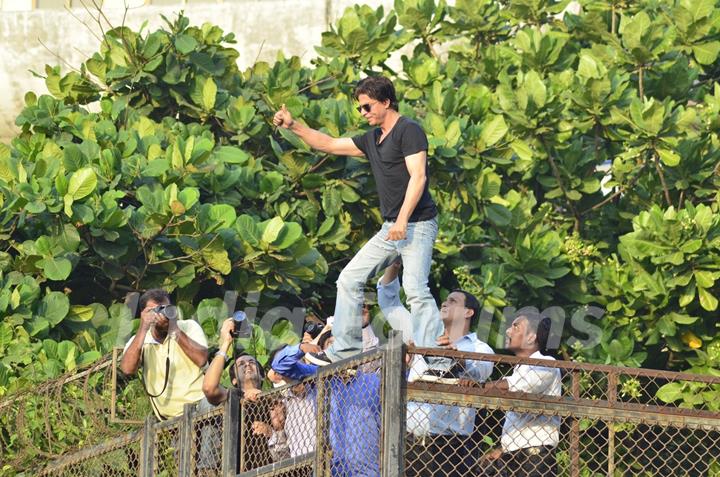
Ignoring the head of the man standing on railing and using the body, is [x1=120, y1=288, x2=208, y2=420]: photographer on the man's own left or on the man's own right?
on the man's own right

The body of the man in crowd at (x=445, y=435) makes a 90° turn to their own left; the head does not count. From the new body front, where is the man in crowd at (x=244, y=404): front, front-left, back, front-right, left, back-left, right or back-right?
back-right

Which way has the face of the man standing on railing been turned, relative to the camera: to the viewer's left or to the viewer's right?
to the viewer's left

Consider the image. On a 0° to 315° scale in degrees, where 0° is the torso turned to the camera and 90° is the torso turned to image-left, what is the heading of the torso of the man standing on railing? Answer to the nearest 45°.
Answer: approximately 45°

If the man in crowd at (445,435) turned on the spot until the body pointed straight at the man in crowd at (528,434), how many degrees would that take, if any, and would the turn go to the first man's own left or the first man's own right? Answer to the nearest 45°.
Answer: approximately 135° to the first man's own left

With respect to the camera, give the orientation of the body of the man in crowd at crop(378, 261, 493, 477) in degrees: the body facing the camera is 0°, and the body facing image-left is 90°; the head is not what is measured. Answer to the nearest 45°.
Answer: approximately 45°

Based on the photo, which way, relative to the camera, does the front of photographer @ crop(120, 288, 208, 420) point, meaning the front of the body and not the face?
toward the camera

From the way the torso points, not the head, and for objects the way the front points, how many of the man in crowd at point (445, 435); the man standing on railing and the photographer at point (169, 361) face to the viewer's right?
0

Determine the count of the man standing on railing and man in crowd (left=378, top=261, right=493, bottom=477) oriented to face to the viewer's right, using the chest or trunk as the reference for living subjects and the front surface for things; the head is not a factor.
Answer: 0

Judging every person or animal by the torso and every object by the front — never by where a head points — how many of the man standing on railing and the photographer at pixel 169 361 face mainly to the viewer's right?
0

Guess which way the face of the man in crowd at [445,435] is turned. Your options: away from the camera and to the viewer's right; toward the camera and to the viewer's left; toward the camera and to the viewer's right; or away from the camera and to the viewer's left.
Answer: toward the camera and to the viewer's left

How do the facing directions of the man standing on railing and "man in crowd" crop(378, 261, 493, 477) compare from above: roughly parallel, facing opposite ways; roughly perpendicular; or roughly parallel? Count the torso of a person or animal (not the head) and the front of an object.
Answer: roughly parallel
